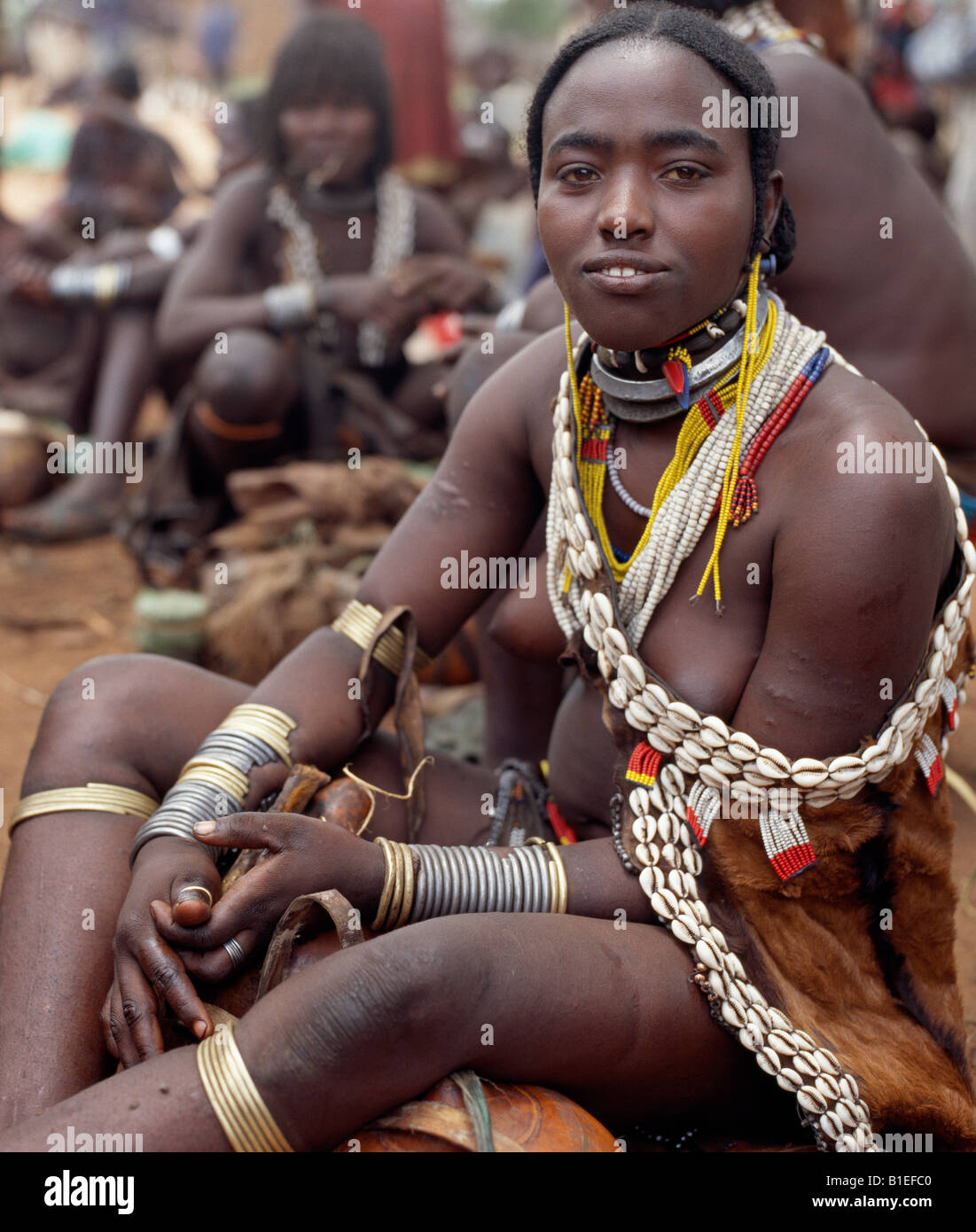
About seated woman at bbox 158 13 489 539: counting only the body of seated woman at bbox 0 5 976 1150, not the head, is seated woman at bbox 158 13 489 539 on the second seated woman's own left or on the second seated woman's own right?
on the second seated woman's own right

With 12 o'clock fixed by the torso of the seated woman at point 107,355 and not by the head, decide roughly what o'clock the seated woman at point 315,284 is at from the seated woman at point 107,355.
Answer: the seated woman at point 315,284 is roughly at 8 o'clock from the seated woman at point 107,355.

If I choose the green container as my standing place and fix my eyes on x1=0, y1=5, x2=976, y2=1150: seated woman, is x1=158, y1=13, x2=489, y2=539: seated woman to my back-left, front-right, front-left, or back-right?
back-left

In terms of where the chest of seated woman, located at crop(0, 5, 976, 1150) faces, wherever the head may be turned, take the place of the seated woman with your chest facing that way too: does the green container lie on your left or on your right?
on your right

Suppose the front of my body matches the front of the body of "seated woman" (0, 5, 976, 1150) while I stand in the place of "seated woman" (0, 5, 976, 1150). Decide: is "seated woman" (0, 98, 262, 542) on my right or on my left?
on my right

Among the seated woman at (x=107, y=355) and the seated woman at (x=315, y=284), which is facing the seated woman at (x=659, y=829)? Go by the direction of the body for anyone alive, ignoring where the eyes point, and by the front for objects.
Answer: the seated woman at (x=315, y=284)
